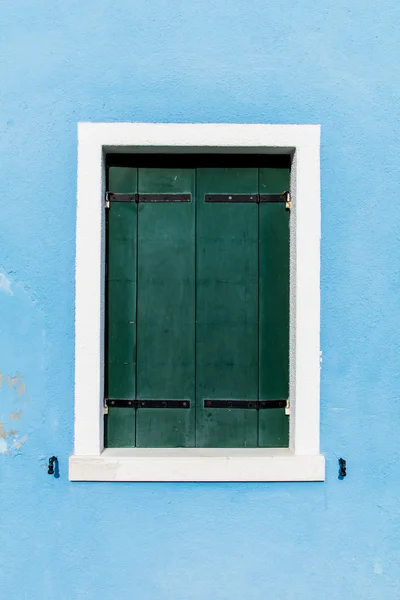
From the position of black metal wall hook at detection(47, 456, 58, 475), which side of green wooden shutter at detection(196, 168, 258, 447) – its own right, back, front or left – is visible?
right

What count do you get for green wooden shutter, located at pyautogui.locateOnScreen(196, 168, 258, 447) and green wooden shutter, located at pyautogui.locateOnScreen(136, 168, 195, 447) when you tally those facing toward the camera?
2

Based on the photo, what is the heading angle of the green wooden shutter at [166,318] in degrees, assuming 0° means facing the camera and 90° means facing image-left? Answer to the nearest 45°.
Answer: approximately 0°

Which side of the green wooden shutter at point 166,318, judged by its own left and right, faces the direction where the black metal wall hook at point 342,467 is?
left

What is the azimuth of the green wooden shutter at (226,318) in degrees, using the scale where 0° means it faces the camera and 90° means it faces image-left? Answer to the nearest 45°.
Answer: approximately 0°
